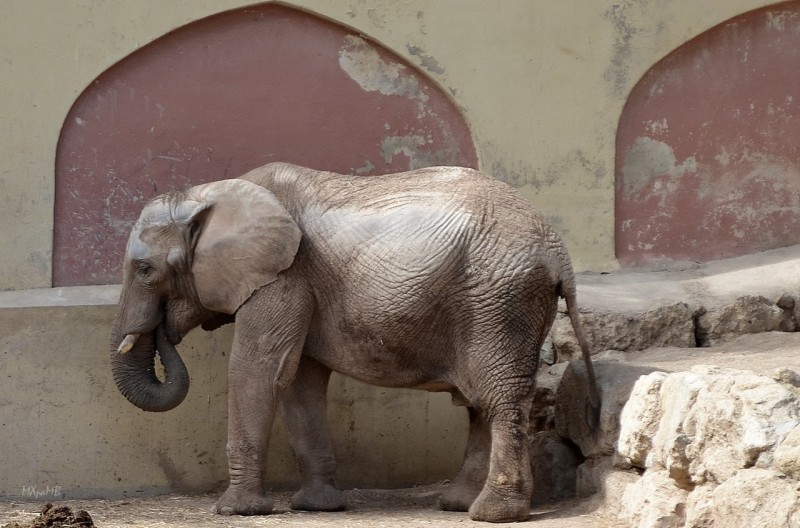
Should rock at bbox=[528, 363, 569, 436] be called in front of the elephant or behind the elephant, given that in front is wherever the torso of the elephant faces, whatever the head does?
behind

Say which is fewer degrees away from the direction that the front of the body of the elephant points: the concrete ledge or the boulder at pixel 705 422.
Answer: the concrete ledge

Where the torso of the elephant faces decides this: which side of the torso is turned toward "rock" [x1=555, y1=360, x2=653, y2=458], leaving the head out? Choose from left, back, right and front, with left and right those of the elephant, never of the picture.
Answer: back

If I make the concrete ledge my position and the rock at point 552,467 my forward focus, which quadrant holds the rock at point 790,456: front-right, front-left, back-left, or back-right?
front-right

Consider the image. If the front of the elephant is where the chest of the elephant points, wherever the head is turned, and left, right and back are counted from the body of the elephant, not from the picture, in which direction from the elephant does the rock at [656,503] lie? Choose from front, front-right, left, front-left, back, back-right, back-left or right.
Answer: back-left

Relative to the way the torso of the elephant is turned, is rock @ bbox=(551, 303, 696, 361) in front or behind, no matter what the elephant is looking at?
behind

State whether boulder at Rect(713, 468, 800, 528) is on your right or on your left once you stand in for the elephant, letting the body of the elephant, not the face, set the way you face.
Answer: on your left

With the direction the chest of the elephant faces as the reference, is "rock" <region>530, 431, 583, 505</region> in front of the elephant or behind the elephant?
behind

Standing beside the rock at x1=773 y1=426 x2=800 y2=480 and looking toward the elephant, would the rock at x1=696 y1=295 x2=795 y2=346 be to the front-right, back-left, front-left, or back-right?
front-right

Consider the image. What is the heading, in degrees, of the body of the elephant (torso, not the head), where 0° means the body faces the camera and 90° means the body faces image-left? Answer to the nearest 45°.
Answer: approximately 90°

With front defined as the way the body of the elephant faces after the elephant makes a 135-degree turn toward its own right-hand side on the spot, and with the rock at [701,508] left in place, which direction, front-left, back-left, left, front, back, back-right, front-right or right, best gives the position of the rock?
right
